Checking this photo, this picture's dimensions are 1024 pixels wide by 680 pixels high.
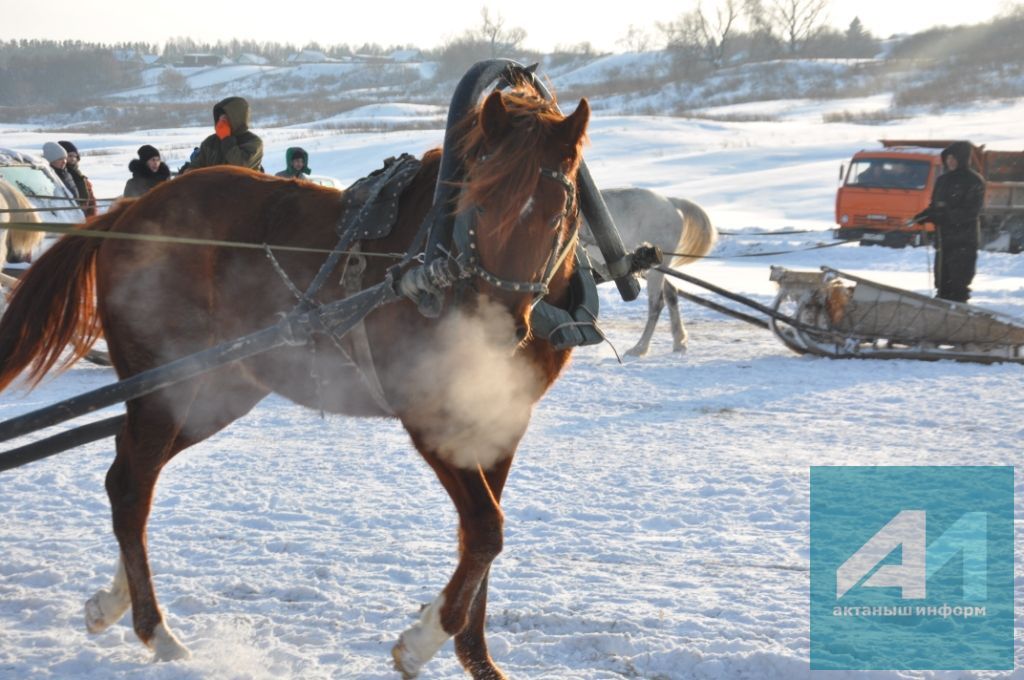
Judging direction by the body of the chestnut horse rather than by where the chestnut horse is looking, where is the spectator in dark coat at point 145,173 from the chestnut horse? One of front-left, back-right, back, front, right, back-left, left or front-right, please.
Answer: back-left

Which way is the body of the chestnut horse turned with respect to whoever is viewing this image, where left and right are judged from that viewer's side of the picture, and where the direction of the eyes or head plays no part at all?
facing the viewer and to the right of the viewer

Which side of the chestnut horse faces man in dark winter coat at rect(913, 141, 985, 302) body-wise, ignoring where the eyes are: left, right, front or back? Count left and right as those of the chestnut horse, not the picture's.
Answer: left

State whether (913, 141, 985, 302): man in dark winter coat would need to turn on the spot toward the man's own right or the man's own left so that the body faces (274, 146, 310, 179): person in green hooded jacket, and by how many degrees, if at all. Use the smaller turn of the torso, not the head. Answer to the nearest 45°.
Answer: approximately 45° to the man's own right

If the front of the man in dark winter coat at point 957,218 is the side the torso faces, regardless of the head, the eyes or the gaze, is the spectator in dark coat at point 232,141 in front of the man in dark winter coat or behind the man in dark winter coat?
in front

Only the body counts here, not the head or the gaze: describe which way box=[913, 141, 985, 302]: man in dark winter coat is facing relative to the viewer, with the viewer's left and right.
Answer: facing the viewer and to the left of the viewer

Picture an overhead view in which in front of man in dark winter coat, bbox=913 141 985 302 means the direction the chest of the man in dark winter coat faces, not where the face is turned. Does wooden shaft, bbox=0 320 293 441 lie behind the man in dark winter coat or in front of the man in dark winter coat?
in front

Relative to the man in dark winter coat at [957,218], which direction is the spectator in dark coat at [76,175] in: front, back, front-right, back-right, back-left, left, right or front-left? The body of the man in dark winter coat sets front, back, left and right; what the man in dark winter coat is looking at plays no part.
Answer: front-right

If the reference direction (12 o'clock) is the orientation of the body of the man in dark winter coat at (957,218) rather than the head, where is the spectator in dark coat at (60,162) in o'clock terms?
The spectator in dark coat is roughly at 1 o'clock from the man in dark winter coat.

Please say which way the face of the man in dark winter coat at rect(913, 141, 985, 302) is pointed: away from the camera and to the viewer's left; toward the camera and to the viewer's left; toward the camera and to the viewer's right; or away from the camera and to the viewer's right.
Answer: toward the camera and to the viewer's left

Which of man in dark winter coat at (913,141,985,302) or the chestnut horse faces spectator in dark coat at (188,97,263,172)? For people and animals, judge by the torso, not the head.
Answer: the man in dark winter coat

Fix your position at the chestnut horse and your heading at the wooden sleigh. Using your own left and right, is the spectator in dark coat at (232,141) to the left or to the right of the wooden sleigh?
left

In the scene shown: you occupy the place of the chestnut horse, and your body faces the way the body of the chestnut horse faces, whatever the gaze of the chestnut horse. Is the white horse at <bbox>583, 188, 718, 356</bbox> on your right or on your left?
on your left

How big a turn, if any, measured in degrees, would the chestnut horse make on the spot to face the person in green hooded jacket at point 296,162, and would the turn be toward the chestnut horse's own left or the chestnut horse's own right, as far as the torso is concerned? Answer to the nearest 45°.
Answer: approximately 135° to the chestnut horse's own left

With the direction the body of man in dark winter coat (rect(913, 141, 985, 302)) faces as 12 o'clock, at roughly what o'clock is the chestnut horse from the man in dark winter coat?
The chestnut horse is roughly at 11 o'clock from the man in dark winter coat.

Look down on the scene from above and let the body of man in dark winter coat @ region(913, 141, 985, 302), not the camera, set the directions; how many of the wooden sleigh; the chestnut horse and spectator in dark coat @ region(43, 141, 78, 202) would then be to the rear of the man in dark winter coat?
0
